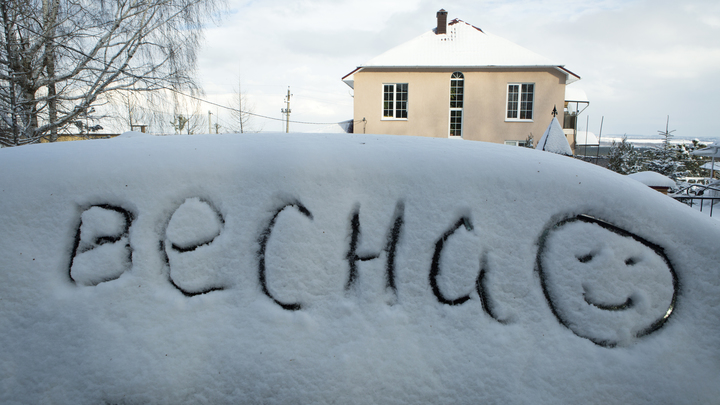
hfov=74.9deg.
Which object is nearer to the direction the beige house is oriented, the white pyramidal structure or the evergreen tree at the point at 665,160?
the white pyramidal structure

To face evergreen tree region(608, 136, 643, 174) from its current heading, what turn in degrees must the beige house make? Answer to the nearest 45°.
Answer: approximately 90° to its left

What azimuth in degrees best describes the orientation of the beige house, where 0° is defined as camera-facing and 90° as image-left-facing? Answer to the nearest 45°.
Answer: approximately 0°

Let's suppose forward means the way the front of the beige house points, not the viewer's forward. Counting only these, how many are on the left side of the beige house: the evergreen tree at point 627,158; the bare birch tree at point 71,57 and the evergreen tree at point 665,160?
2

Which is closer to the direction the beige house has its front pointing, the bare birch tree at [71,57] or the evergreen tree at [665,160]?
the bare birch tree

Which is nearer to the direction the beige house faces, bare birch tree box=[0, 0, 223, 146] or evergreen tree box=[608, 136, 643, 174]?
the bare birch tree

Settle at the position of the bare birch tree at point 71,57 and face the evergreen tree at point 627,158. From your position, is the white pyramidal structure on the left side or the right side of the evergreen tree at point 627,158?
right

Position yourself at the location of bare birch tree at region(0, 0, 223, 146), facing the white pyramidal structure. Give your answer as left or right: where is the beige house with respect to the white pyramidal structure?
left

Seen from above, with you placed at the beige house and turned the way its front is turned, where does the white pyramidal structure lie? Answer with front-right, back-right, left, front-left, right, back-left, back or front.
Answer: front

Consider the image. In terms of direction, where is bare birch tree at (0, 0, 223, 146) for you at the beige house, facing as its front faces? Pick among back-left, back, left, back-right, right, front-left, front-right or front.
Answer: front-right

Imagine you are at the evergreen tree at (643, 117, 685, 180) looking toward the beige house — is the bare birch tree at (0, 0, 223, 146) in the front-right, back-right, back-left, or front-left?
front-left

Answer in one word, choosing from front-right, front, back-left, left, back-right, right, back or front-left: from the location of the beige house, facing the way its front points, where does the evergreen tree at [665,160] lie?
left
